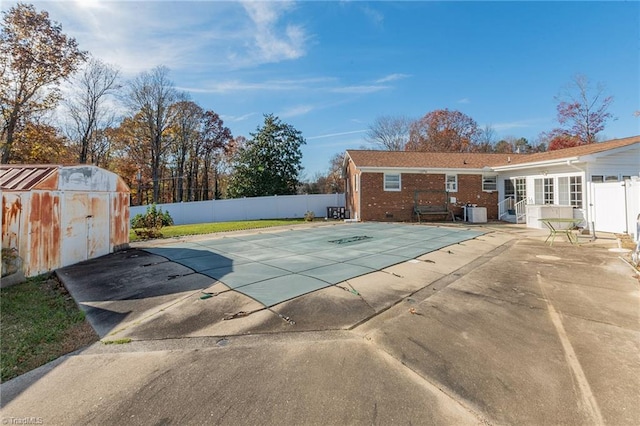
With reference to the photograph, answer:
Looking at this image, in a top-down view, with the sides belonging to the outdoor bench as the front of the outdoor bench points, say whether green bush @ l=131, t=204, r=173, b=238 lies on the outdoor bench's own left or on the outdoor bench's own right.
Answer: on the outdoor bench's own right

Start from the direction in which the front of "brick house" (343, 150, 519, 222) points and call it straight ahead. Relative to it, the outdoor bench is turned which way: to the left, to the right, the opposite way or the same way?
the opposite way

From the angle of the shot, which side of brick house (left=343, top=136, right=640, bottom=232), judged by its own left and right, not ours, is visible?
back

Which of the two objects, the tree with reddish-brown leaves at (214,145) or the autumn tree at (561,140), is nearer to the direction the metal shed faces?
the autumn tree

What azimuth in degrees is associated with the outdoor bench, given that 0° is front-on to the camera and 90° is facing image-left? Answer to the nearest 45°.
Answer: approximately 0°

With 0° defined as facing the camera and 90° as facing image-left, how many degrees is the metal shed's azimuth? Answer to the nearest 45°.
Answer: approximately 315°

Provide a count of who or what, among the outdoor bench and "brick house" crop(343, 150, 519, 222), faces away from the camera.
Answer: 1

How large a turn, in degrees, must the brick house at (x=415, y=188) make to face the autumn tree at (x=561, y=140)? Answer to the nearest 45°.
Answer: approximately 45° to its right
